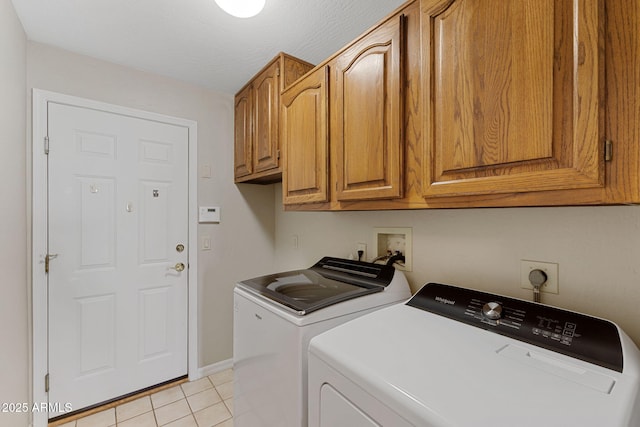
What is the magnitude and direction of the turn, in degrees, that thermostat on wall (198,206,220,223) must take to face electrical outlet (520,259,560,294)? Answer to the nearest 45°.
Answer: approximately 45° to its left

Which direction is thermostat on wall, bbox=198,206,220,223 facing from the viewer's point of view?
toward the camera

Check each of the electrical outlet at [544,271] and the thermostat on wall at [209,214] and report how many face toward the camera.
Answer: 2

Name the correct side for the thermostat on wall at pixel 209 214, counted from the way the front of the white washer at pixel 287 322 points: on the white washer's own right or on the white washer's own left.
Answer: on the white washer's own right

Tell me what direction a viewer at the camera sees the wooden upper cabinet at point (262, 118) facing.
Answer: facing the viewer and to the left of the viewer

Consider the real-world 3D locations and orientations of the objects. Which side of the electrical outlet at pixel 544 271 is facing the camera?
front

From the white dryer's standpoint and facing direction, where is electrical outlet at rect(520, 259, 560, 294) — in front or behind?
behind

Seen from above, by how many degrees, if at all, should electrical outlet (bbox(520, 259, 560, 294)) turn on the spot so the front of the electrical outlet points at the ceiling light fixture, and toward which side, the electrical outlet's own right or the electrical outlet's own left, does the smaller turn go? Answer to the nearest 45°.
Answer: approximately 45° to the electrical outlet's own right

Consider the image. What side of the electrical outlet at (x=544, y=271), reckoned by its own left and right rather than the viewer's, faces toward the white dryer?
front

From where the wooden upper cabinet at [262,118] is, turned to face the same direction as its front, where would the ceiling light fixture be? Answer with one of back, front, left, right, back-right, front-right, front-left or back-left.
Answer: front-left

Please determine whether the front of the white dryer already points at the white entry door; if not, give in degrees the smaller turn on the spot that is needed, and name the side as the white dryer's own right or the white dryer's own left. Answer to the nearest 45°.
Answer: approximately 45° to the white dryer's own right
